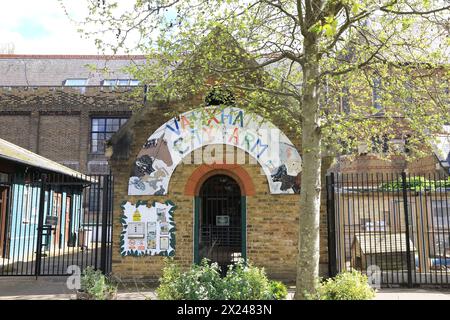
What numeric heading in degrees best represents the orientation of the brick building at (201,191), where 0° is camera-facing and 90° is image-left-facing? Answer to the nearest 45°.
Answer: approximately 0°

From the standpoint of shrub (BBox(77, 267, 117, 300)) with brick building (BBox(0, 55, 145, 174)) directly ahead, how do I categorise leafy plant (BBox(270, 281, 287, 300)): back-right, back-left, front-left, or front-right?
back-right

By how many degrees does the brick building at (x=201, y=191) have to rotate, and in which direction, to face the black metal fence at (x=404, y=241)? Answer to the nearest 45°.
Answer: approximately 90° to its left

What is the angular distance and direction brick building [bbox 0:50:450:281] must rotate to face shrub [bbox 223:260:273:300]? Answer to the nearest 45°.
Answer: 0° — it already faces it

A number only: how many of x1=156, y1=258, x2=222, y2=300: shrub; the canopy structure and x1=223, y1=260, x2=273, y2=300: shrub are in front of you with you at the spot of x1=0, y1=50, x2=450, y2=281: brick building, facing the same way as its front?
2

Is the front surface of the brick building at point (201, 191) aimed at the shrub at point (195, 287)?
yes

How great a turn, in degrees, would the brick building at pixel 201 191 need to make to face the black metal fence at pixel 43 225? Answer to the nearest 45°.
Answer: approximately 135° to its right

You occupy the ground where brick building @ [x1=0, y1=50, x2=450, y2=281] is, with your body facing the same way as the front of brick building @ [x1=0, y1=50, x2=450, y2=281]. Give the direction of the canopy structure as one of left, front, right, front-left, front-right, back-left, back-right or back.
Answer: back-right
